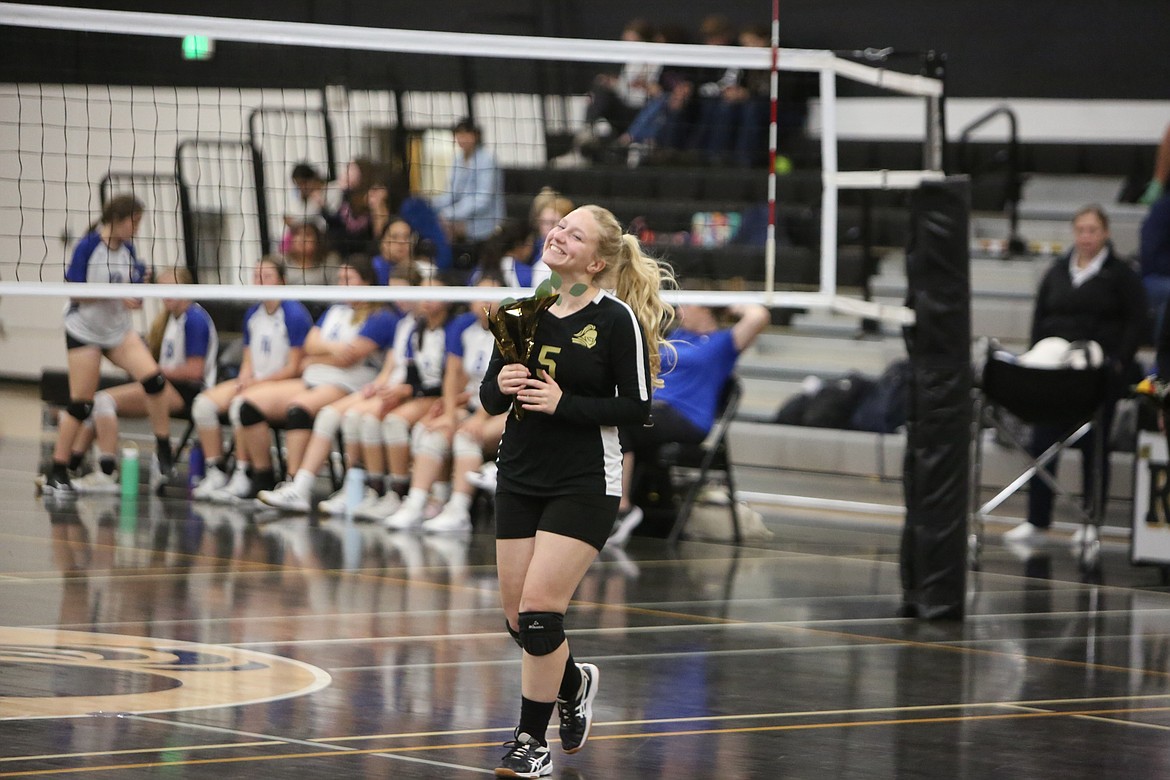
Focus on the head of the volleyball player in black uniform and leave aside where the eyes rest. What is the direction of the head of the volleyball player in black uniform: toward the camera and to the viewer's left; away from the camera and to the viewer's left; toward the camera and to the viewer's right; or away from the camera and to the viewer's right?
toward the camera and to the viewer's left

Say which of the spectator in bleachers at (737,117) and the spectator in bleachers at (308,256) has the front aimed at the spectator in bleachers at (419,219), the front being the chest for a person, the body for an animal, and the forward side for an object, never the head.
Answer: the spectator in bleachers at (737,117)

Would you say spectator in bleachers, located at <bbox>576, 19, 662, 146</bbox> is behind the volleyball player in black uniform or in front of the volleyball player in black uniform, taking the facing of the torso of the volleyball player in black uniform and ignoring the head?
behind

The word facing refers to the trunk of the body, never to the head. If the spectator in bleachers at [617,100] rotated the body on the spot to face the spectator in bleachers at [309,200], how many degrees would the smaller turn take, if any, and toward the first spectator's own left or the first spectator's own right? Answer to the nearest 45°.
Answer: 0° — they already face them

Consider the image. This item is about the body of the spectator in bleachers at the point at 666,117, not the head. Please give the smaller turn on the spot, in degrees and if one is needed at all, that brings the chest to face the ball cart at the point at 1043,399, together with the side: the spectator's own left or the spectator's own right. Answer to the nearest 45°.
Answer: approximately 45° to the spectator's own left

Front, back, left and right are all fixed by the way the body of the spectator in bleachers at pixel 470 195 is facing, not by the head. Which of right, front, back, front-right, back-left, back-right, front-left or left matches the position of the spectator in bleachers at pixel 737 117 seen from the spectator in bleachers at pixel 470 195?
back

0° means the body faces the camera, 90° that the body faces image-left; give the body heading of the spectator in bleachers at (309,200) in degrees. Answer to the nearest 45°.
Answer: approximately 0°

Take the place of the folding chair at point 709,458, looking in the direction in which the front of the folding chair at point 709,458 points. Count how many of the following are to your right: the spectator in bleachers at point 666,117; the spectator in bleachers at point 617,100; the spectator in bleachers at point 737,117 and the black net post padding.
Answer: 3

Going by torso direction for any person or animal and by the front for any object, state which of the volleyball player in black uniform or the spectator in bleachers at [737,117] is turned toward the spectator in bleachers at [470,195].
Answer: the spectator in bleachers at [737,117]

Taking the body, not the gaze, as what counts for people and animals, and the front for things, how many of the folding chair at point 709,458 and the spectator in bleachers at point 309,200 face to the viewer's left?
1

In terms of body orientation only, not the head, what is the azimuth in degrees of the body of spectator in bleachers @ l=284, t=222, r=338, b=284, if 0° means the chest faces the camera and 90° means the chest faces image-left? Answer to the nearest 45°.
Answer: approximately 0°

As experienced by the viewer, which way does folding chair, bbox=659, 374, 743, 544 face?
facing to the left of the viewer
